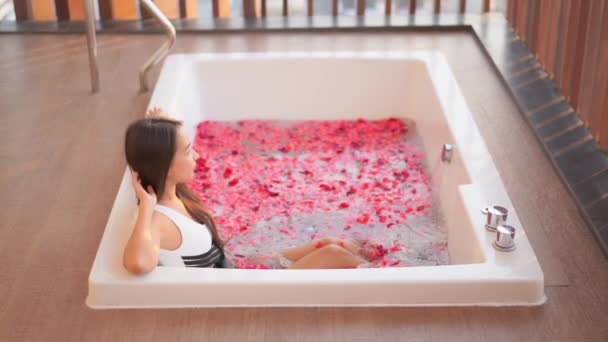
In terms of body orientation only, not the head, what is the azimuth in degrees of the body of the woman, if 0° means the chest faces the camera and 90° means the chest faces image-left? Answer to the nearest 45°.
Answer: approximately 270°

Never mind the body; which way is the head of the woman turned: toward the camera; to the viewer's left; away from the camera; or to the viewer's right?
to the viewer's right
